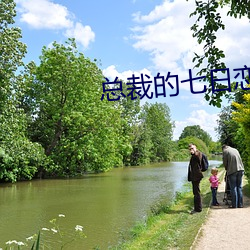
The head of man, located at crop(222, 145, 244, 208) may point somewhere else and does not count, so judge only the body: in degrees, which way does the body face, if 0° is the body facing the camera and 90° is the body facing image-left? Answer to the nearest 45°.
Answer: approximately 135°

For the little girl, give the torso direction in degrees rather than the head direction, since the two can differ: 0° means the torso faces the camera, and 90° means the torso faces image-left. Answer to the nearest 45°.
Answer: approximately 315°

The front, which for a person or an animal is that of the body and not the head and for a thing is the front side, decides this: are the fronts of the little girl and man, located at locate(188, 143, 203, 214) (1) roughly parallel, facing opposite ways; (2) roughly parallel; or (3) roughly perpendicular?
roughly perpendicular

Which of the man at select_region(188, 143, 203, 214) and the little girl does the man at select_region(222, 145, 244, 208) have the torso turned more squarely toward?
the little girl

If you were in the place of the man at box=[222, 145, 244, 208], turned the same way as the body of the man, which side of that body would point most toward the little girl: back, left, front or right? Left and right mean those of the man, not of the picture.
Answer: front

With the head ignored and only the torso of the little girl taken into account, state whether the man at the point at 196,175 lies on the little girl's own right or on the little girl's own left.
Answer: on the little girl's own right

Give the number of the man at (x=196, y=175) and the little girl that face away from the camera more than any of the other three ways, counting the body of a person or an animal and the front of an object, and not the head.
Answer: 0

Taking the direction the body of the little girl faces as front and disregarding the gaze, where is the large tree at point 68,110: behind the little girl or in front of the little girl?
behind
